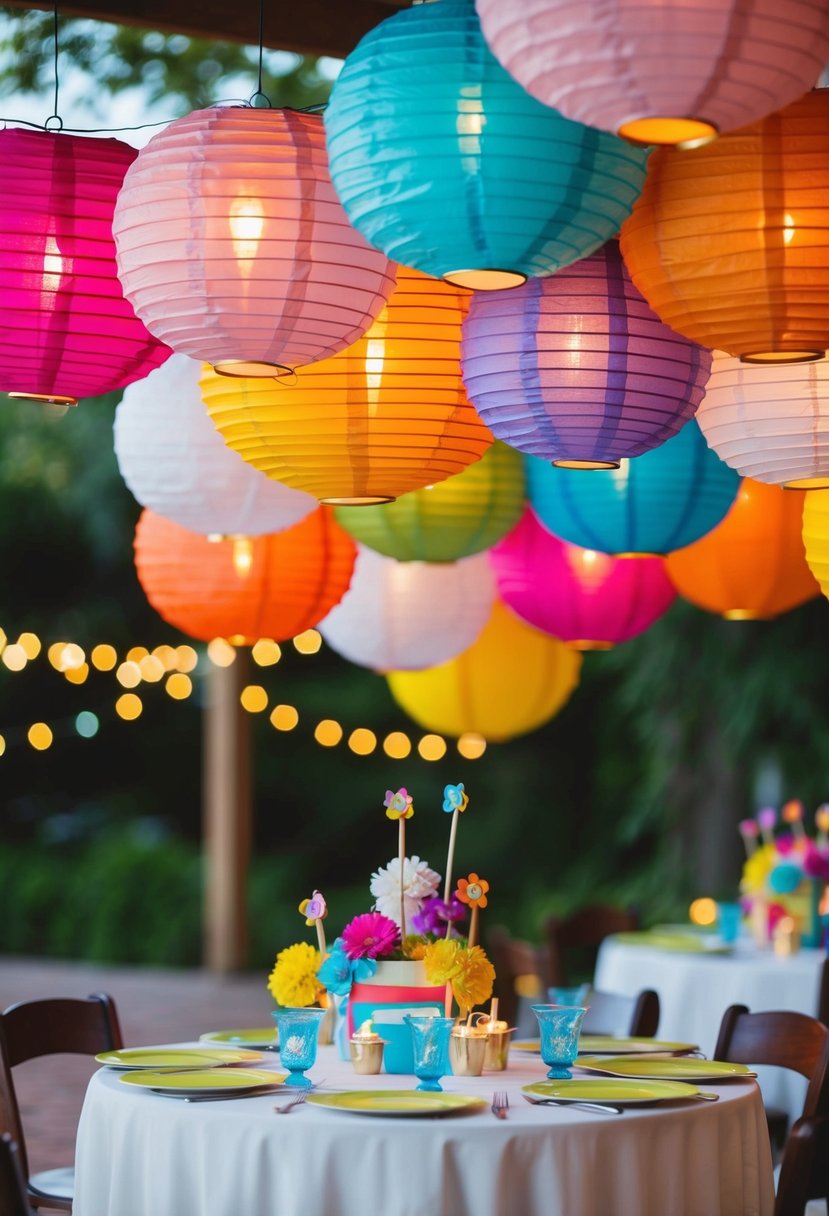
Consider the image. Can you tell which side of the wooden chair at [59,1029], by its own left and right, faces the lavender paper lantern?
front

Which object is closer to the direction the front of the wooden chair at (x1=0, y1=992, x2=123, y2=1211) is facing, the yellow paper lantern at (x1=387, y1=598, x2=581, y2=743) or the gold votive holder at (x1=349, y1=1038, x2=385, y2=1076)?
the gold votive holder

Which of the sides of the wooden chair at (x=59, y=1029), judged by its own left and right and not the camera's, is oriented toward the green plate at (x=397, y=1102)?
front

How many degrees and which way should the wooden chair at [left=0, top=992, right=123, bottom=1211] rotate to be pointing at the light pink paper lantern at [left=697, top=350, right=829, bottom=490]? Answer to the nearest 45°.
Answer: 0° — it already faces it

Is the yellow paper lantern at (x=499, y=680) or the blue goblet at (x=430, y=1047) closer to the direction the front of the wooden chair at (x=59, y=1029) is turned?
the blue goblet

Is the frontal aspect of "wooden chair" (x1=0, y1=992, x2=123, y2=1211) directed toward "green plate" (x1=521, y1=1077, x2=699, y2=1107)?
yes

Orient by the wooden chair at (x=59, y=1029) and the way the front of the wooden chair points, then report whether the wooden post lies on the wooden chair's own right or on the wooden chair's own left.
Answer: on the wooden chair's own left

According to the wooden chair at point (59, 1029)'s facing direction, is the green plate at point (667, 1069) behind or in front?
in front
